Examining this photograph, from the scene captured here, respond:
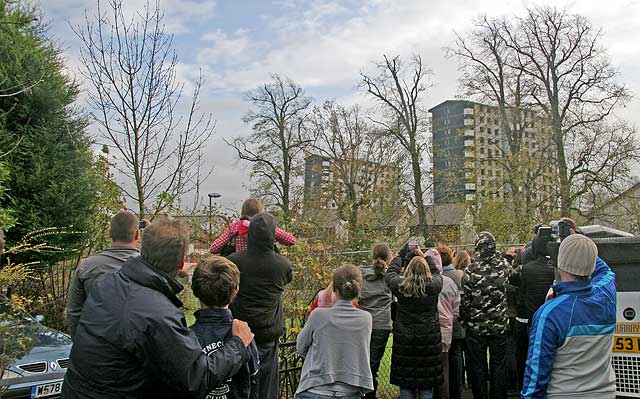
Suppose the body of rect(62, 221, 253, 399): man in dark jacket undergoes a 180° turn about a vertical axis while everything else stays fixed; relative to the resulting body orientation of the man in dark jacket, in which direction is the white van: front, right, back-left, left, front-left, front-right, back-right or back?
back-left

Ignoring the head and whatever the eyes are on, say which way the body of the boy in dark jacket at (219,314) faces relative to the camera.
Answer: away from the camera

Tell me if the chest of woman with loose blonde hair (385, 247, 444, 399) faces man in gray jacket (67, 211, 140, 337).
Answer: no

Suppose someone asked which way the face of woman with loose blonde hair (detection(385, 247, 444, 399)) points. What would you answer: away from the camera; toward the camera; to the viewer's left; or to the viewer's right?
away from the camera

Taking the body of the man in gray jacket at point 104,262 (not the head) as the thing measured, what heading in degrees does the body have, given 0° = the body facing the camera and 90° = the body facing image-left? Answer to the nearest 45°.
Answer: approximately 180°

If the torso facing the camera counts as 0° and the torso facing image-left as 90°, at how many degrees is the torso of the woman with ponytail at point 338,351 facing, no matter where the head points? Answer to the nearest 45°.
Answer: approximately 180°

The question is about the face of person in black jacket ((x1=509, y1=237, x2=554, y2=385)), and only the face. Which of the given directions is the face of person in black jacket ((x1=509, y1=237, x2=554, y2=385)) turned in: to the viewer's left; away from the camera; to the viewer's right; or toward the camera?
away from the camera

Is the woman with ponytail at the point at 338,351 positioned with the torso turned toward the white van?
no

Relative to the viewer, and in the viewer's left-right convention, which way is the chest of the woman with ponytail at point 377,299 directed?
facing away from the viewer

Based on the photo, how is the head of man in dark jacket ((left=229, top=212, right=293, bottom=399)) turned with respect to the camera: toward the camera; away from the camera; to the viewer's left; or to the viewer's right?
away from the camera

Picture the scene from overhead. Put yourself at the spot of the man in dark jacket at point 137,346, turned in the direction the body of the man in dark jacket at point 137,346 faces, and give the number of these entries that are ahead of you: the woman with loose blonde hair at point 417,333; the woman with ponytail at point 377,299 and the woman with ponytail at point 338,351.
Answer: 3

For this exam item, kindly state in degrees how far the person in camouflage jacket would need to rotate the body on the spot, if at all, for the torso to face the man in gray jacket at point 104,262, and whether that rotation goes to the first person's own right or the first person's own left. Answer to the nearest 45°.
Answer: approximately 135° to the first person's own left

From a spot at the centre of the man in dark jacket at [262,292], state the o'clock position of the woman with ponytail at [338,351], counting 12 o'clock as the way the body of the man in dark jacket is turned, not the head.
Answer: The woman with ponytail is roughly at 4 o'clock from the man in dark jacket.

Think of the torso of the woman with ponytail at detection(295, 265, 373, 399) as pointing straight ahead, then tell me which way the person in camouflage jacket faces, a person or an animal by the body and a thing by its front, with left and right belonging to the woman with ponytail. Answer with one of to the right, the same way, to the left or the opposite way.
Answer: the same way

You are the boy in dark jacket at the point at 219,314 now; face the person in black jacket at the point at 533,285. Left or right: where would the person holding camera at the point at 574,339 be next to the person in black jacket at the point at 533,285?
right

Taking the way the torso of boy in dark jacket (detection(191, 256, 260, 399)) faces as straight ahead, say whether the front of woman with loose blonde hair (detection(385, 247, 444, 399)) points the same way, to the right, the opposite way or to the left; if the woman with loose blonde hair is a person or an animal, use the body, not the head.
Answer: the same way

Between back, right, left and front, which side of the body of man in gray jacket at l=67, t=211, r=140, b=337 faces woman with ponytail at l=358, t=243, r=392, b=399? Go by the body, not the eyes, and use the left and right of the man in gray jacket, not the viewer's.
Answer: right

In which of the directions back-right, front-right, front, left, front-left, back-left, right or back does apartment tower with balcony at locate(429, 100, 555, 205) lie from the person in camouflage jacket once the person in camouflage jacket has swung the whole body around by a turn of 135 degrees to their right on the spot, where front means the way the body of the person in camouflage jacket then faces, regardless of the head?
back-left

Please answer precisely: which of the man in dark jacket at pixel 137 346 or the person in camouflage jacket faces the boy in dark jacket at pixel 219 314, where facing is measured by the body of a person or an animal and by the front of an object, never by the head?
the man in dark jacket

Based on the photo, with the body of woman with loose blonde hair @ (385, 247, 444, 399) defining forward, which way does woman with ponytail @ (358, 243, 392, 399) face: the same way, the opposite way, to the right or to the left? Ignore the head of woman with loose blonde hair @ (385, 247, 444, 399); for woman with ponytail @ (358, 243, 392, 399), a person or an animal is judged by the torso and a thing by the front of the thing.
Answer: the same way

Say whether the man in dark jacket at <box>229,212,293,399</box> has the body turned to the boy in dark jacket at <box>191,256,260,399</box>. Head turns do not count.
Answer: no

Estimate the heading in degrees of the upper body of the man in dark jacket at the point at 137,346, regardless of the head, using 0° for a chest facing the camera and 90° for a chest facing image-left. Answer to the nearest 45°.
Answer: approximately 225°

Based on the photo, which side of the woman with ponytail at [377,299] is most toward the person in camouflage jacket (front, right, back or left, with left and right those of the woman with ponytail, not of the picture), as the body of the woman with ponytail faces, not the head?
right
